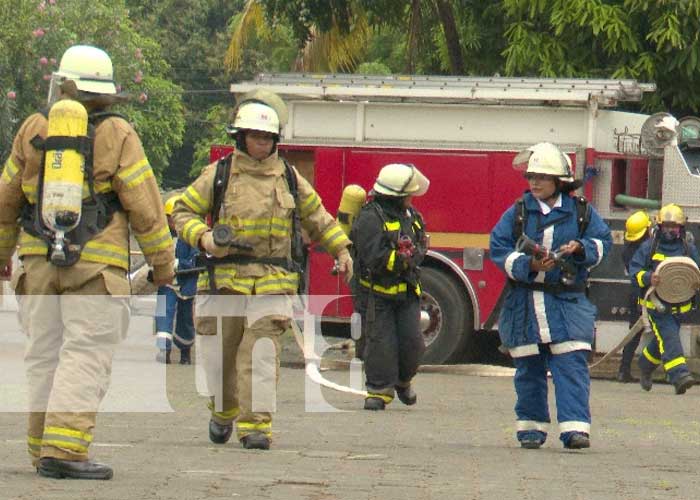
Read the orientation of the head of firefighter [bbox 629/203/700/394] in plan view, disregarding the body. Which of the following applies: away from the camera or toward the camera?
toward the camera

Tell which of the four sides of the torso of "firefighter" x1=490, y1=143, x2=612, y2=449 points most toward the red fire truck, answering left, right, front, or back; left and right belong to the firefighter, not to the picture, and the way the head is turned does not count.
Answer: back

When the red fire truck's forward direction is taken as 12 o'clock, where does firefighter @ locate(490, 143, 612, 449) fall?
The firefighter is roughly at 3 o'clock from the red fire truck.

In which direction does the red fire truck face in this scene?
to the viewer's right

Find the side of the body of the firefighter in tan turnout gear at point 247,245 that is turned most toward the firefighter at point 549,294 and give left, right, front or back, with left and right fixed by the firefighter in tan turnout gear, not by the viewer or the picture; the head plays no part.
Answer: left

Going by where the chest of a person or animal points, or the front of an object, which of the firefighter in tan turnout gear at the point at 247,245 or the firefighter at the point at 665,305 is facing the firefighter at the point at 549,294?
the firefighter at the point at 665,305

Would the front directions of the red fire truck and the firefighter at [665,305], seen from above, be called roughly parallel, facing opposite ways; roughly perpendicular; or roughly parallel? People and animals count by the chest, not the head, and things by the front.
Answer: roughly perpendicular

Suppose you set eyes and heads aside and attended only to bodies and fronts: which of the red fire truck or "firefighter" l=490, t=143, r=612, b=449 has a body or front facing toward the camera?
the firefighter

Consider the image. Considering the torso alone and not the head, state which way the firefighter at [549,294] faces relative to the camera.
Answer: toward the camera

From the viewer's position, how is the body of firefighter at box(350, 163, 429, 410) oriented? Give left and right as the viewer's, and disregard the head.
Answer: facing the viewer and to the right of the viewer

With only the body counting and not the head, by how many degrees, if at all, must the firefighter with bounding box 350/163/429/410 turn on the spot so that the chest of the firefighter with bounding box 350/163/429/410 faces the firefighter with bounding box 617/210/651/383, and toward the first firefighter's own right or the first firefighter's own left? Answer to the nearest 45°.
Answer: approximately 90° to the first firefighter's own left

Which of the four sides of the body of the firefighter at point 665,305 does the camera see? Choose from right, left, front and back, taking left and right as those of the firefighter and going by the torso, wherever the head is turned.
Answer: front

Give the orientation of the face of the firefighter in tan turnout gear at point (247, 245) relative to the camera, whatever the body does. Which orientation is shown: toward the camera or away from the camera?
toward the camera

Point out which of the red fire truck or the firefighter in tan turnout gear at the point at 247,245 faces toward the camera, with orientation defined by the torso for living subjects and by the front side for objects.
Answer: the firefighter in tan turnout gear

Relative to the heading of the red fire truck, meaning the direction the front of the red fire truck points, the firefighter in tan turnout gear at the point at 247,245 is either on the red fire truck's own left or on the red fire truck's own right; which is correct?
on the red fire truck's own right

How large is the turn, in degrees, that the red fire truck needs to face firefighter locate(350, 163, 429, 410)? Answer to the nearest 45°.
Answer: approximately 90° to its right

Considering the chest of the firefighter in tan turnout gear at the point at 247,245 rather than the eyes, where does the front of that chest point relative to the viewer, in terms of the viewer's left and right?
facing the viewer
